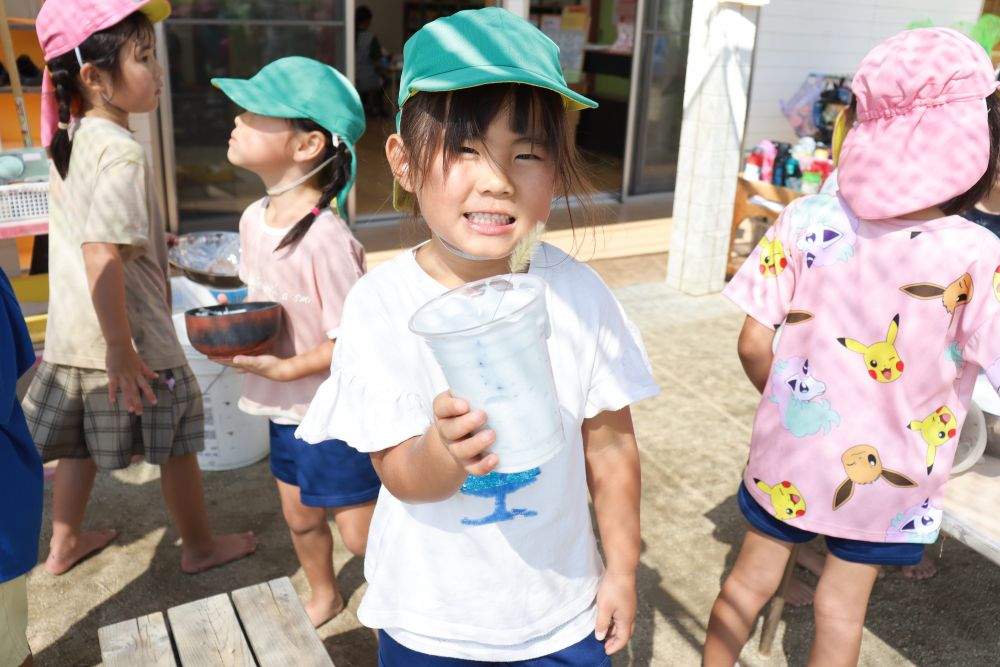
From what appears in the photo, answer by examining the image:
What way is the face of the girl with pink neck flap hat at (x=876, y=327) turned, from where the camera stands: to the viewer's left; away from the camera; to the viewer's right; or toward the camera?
away from the camera

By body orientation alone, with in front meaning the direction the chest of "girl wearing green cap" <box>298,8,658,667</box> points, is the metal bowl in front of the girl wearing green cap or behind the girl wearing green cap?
behind

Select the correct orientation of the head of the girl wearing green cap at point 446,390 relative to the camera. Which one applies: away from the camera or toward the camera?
toward the camera

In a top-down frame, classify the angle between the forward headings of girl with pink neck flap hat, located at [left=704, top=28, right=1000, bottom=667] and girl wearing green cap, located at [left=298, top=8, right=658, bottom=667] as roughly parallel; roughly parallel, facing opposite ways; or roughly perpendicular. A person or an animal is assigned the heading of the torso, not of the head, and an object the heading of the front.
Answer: roughly parallel, facing opposite ways

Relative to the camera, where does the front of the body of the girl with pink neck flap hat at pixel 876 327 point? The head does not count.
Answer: away from the camera

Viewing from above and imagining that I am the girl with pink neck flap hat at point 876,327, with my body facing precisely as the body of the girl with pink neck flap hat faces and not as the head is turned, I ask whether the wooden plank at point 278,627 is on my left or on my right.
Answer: on my left

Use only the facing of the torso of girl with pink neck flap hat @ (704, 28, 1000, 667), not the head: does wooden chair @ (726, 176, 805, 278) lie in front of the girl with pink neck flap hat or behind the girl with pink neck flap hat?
in front

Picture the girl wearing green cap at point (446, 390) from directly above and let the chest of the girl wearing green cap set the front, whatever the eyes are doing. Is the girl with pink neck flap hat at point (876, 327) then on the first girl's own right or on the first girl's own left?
on the first girl's own left

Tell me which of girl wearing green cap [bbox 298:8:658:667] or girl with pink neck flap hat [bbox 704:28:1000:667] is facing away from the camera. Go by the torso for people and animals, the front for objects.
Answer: the girl with pink neck flap hat

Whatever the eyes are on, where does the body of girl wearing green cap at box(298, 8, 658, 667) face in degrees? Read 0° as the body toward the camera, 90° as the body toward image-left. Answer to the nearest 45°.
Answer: approximately 0°
